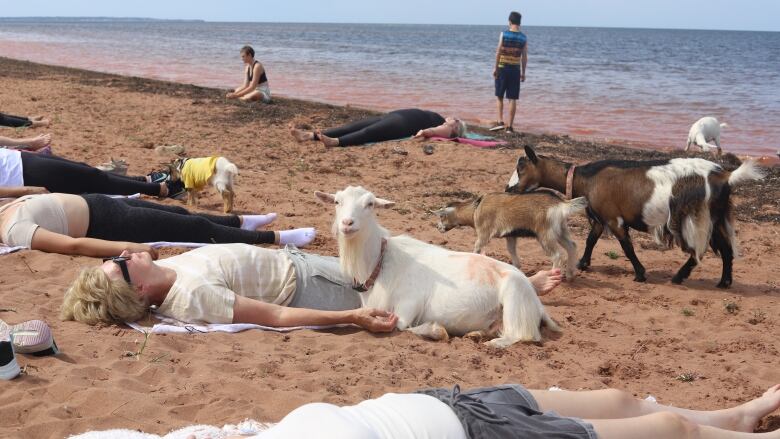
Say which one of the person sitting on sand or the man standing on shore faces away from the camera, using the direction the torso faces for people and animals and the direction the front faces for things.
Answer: the man standing on shore

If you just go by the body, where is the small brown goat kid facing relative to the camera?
to the viewer's left

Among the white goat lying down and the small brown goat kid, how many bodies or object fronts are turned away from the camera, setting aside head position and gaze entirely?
0

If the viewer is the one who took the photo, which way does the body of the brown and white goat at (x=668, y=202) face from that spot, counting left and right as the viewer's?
facing to the left of the viewer

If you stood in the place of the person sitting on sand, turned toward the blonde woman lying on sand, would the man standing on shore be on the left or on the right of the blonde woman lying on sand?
left

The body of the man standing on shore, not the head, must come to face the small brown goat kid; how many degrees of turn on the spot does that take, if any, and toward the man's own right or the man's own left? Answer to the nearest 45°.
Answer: approximately 180°

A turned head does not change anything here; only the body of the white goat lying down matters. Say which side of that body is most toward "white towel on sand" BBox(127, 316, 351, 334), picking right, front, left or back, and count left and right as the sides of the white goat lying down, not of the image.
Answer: front

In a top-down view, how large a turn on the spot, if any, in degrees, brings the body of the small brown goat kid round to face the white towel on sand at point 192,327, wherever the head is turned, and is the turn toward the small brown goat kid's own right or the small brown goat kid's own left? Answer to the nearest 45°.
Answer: approximately 45° to the small brown goat kid's own left

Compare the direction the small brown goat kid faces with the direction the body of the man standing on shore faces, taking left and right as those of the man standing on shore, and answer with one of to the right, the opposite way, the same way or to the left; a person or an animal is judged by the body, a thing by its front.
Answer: to the left

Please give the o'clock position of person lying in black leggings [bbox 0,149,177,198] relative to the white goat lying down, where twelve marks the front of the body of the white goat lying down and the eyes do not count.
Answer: The person lying in black leggings is roughly at 1 o'clock from the white goat lying down.

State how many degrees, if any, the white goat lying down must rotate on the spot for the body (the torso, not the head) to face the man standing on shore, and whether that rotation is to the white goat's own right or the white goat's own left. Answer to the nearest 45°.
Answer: approximately 90° to the white goat's own right

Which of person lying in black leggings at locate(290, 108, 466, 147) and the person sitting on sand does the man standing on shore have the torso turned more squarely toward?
the person sitting on sand
